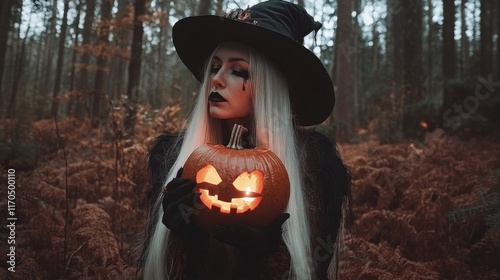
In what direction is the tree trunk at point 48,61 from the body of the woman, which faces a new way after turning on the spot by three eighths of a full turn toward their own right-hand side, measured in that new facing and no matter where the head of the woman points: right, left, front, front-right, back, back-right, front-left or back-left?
front

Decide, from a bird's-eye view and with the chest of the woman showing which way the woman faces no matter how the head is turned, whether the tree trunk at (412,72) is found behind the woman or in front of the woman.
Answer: behind

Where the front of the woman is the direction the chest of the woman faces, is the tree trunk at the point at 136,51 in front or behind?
behind

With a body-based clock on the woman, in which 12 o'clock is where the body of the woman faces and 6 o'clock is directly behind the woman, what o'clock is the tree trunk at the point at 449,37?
The tree trunk is roughly at 7 o'clock from the woman.

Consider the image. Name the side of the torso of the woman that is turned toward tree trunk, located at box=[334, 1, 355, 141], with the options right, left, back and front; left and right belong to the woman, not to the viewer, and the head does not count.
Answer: back

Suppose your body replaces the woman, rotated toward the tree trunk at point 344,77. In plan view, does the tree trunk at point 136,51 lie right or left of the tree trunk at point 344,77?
left

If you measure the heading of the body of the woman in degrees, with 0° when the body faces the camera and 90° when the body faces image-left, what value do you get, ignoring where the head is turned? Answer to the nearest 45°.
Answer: approximately 0°
